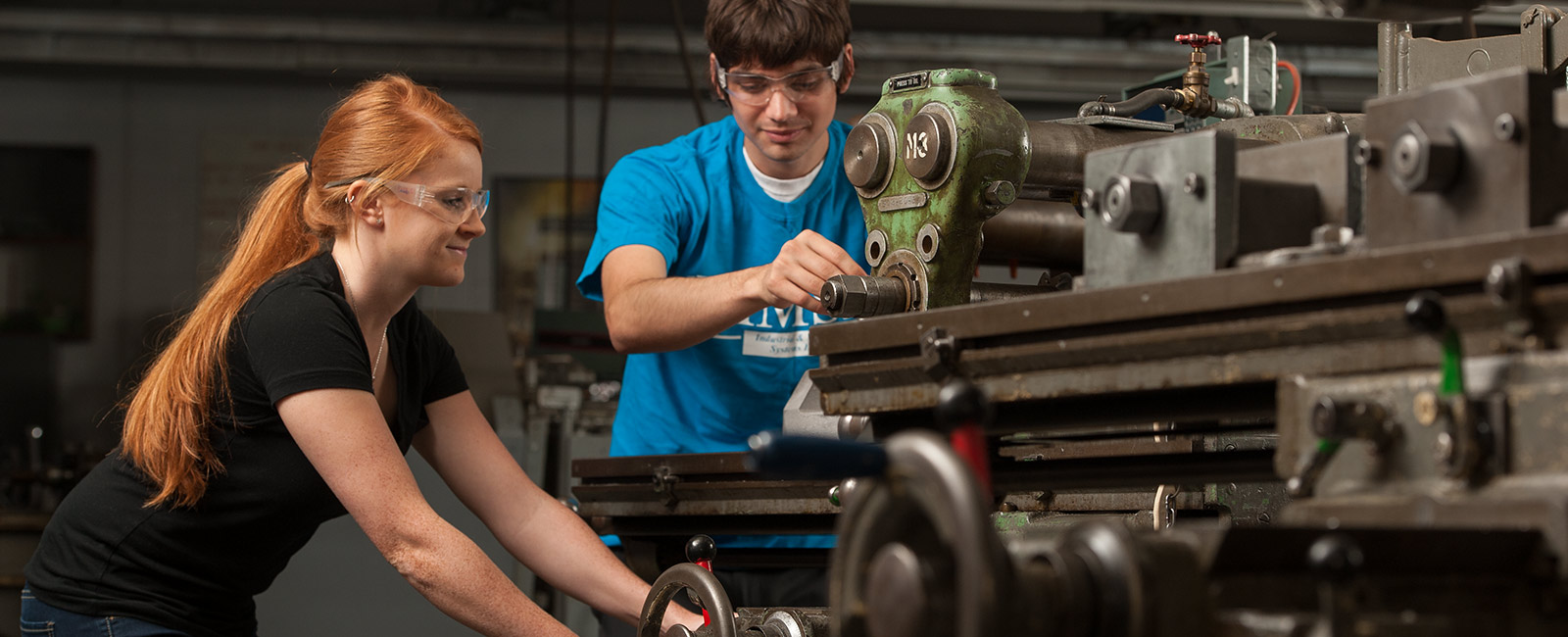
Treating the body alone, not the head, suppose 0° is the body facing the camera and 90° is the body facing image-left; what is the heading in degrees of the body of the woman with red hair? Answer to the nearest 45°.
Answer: approximately 270°

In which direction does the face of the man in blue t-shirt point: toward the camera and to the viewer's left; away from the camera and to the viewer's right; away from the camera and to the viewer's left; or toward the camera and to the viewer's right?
toward the camera and to the viewer's right

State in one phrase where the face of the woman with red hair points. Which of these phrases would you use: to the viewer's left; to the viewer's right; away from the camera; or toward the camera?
to the viewer's right

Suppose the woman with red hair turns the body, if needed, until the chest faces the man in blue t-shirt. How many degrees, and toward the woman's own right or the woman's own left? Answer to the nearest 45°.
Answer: approximately 45° to the woman's own left
